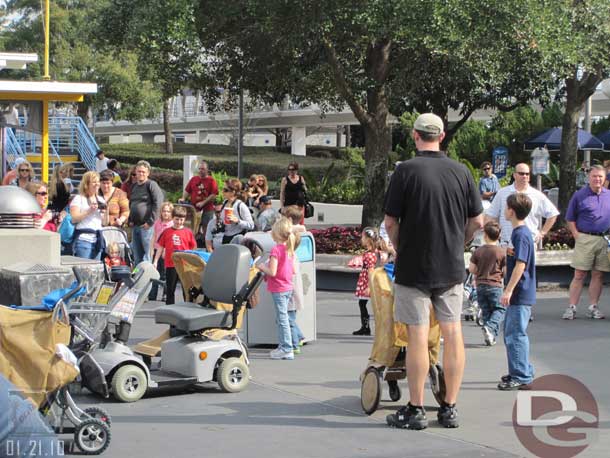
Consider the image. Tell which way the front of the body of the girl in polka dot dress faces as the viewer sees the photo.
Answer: to the viewer's left

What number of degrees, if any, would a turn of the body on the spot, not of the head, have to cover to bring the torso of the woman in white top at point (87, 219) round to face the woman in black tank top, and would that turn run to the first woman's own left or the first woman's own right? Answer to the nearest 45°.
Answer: approximately 90° to the first woman's own left

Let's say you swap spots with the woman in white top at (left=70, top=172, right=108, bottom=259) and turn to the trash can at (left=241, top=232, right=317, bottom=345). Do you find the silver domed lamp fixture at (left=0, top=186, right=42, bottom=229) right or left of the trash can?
right

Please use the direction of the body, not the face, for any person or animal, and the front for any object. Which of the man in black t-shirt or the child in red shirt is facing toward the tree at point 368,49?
the man in black t-shirt

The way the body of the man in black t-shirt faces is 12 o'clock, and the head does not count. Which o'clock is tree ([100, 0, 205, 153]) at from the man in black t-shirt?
The tree is roughly at 11 o'clock from the man in black t-shirt.

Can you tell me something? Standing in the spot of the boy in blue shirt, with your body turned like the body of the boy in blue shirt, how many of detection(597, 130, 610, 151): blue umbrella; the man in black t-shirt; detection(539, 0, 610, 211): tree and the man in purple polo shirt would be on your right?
3

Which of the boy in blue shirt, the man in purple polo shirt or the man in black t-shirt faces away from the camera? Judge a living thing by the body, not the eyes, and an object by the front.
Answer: the man in black t-shirt

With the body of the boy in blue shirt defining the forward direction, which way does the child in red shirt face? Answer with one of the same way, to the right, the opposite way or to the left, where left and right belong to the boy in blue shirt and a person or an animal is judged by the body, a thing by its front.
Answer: to the left

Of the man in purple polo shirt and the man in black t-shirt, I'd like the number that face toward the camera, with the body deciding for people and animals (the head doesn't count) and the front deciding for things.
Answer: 1

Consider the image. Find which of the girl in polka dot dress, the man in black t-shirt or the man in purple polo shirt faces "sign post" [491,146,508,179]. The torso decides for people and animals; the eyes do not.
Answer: the man in black t-shirt

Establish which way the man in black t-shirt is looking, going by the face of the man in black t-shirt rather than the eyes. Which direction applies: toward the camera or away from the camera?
away from the camera

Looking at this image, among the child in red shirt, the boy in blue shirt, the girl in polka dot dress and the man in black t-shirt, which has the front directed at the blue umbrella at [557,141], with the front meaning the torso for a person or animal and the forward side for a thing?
the man in black t-shirt

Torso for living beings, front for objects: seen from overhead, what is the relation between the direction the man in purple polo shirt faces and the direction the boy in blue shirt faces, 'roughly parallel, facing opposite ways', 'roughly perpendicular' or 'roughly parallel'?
roughly perpendicular

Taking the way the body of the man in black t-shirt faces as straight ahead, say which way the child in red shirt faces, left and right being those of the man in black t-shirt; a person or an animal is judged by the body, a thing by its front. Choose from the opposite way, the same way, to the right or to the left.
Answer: the opposite way

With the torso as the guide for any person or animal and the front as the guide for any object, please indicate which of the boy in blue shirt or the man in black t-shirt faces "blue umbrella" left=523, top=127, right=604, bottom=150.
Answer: the man in black t-shirt

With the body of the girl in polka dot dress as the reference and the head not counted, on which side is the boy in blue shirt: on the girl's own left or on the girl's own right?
on the girl's own left

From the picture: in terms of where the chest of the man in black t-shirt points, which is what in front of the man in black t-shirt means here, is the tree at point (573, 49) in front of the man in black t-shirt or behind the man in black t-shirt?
in front

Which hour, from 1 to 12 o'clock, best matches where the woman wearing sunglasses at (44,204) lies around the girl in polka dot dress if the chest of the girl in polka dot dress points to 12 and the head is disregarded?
The woman wearing sunglasses is roughly at 1 o'clock from the girl in polka dot dress.
